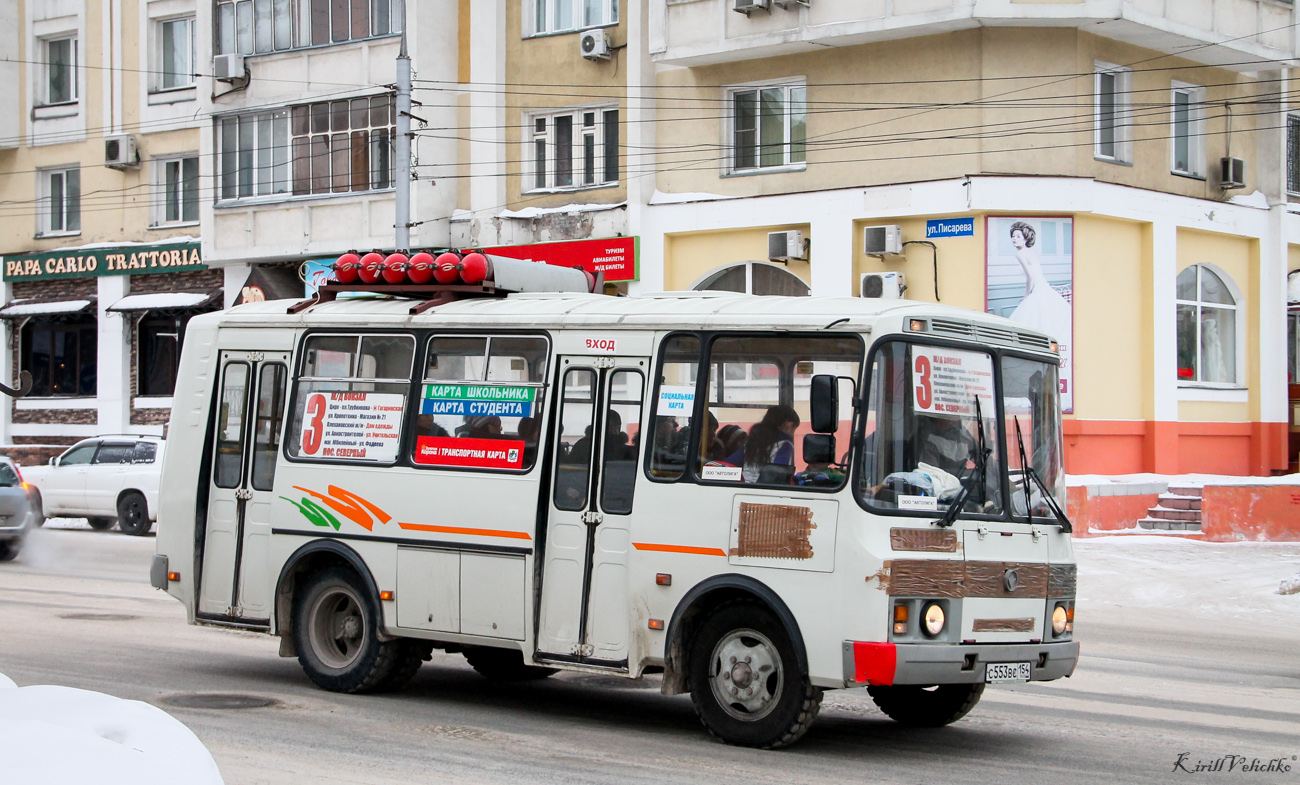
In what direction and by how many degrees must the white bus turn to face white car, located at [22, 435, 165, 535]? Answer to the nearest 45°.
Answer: approximately 180°

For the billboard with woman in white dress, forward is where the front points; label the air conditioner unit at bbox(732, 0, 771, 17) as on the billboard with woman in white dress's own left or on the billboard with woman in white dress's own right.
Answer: on the billboard with woman in white dress's own right

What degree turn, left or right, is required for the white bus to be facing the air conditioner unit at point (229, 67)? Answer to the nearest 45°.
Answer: approximately 135° to its left

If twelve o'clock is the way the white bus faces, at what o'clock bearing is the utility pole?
The utility pole is roughly at 7 o'clock from the white bus.

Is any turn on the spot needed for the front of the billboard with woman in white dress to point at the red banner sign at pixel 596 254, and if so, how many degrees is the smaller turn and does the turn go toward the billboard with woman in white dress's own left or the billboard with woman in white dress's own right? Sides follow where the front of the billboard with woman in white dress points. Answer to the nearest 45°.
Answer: approximately 90° to the billboard with woman in white dress's own right

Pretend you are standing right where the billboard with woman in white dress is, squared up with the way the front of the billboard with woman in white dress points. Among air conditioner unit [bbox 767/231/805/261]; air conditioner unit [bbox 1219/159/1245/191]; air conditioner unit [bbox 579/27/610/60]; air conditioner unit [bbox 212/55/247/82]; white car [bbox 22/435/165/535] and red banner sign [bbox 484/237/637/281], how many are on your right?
5

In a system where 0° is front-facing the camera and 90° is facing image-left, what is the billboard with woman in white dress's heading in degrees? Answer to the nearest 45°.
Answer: approximately 0°

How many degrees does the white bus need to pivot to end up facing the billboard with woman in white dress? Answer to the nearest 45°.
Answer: approximately 90° to its left

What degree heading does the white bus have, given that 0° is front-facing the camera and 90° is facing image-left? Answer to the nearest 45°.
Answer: approximately 315°
